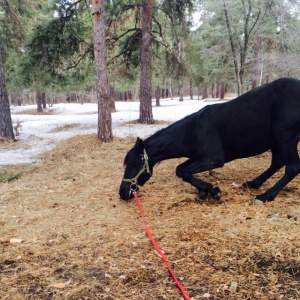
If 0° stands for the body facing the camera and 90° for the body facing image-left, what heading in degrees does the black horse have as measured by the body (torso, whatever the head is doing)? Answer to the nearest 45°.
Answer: approximately 90°
